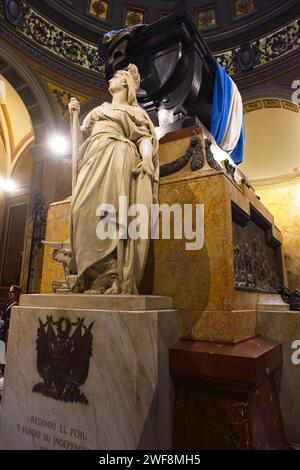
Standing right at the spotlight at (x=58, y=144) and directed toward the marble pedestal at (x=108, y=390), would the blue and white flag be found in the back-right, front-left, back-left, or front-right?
front-left

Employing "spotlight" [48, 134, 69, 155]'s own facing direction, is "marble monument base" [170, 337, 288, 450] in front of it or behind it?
in front

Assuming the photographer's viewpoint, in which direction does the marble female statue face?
facing the viewer and to the left of the viewer

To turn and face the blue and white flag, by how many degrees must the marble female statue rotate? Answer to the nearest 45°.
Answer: approximately 180°

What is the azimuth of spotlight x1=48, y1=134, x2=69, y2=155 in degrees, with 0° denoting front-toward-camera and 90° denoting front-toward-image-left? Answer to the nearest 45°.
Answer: approximately 0°

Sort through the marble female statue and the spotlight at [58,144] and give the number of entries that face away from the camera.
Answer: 0

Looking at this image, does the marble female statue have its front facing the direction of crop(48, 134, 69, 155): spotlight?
no

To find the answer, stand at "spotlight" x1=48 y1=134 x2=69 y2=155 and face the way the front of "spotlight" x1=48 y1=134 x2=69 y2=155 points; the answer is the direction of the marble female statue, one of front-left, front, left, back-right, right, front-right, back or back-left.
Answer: front

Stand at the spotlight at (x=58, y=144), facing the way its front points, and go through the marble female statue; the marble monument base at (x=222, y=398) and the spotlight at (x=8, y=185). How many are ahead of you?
2

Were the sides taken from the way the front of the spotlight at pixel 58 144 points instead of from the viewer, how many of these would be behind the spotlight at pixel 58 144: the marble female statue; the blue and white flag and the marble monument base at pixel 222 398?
0
